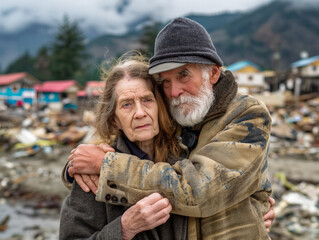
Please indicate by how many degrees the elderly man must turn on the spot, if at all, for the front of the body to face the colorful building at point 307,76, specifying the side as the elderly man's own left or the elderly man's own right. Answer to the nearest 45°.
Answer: approximately 180°

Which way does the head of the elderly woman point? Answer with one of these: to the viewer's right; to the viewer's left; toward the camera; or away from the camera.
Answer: toward the camera

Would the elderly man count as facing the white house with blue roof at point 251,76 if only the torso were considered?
no

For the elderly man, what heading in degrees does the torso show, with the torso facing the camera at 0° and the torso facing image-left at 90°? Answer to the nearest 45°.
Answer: approximately 45°

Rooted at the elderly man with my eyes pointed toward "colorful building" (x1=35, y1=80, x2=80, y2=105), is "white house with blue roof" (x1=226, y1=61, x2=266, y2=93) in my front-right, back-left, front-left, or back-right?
front-right

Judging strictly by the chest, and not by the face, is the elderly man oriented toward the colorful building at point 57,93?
no
